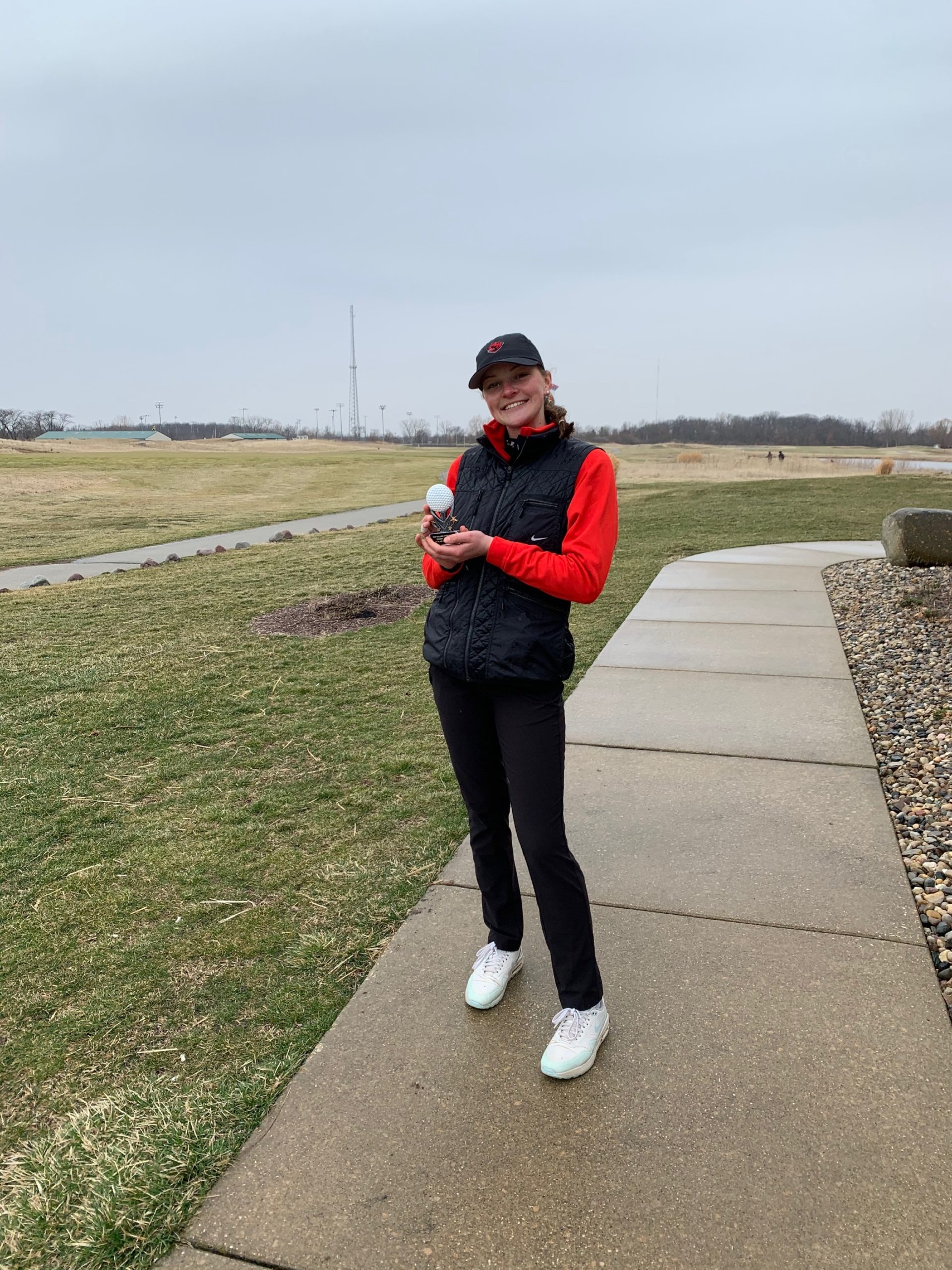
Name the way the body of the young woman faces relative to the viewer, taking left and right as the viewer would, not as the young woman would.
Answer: facing the viewer and to the left of the viewer

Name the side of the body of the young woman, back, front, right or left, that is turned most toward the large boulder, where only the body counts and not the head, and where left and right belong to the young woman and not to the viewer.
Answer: back
